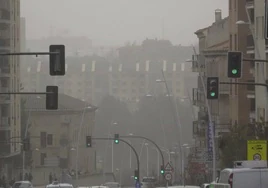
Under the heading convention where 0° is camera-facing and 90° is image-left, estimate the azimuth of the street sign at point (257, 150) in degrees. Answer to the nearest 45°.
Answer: approximately 0°

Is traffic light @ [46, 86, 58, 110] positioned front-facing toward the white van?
no

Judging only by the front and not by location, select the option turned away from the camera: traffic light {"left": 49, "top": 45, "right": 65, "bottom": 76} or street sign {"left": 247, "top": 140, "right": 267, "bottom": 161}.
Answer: the traffic light

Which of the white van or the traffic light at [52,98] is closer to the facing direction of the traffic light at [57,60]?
the traffic light

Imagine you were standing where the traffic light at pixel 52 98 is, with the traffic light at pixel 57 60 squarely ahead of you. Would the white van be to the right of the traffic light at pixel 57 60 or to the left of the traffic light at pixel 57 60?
left

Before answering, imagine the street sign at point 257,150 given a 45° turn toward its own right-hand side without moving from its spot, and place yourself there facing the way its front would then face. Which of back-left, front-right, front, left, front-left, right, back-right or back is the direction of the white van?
front-left

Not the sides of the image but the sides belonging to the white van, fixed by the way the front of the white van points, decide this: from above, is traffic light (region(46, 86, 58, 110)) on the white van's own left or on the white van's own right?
on the white van's own left

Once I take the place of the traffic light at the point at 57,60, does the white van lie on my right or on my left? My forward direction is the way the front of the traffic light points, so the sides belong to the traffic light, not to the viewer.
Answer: on my right

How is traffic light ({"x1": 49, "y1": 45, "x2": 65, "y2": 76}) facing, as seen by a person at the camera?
facing away from the viewer

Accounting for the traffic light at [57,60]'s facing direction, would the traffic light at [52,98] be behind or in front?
in front

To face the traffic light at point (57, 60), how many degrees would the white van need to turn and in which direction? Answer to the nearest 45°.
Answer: approximately 135° to its left

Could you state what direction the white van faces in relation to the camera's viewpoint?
facing away from the viewer and to the right of the viewer

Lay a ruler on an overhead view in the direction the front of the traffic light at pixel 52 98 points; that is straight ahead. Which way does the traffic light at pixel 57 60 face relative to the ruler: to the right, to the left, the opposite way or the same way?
the same way

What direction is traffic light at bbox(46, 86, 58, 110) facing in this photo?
away from the camera

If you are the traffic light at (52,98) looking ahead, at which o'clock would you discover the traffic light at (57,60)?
the traffic light at (57,60) is roughly at 6 o'clock from the traffic light at (52,98).
